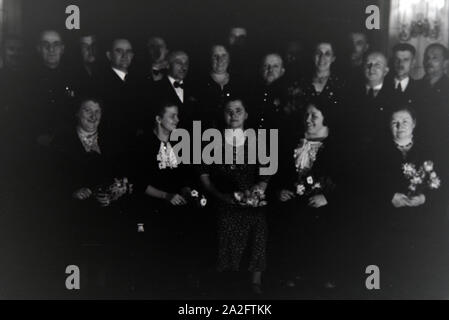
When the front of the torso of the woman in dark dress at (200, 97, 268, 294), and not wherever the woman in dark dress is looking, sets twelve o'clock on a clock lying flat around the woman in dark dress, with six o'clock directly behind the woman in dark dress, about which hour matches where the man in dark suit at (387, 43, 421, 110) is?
The man in dark suit is roughly at 9 o'clock from the woman in dark dress.

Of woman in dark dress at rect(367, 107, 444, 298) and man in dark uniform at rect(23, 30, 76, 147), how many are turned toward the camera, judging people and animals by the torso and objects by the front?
2

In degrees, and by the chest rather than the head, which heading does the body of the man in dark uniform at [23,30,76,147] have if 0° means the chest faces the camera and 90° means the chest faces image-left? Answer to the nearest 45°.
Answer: approximately 0°

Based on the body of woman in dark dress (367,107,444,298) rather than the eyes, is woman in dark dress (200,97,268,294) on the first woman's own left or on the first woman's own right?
on the first woman's own right
